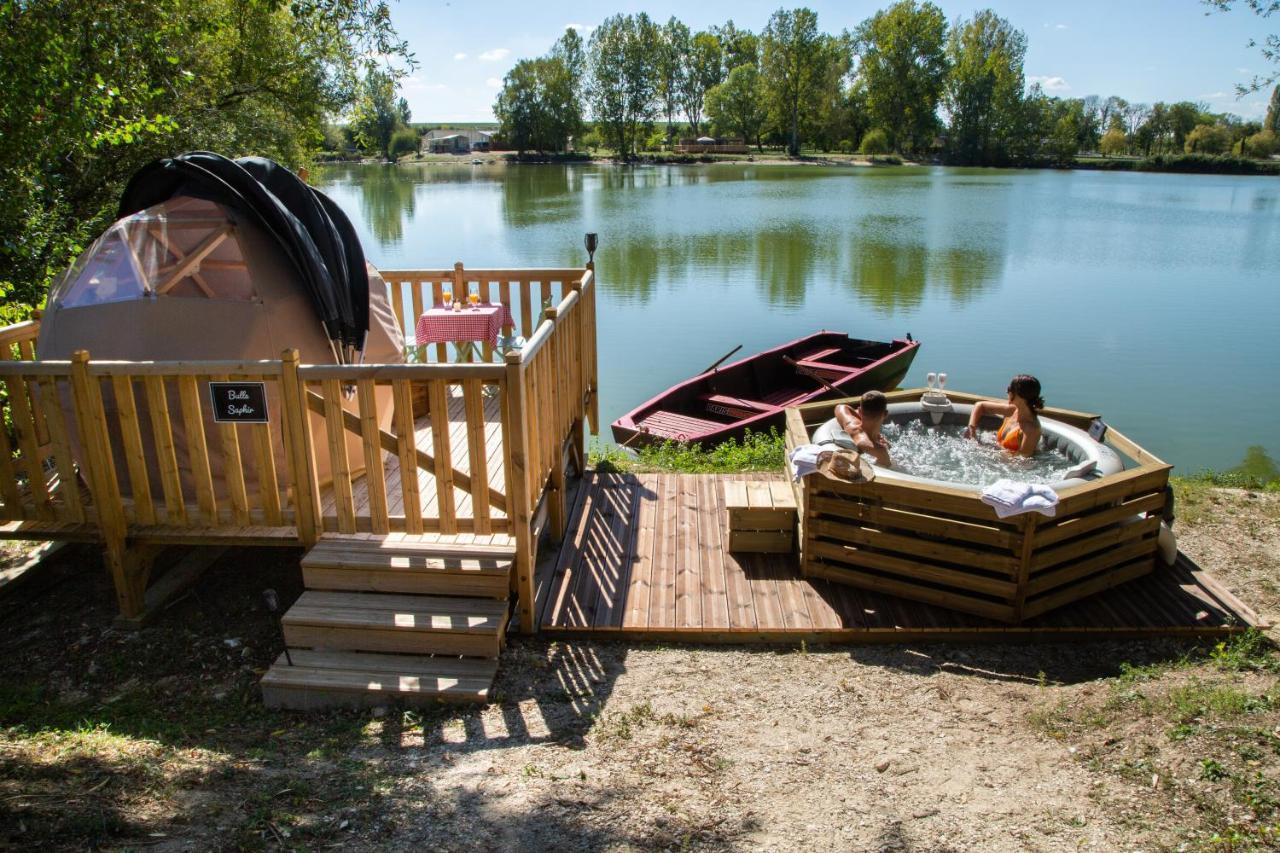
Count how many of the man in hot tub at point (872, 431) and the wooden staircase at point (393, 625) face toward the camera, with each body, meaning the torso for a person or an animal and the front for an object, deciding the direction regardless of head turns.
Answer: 1

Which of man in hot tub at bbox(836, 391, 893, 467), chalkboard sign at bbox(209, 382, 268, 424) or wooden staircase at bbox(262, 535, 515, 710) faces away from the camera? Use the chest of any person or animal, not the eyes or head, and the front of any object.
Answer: the man in hot tub

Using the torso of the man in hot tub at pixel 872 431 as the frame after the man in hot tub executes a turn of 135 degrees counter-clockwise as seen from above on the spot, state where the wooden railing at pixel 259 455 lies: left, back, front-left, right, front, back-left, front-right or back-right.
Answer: front

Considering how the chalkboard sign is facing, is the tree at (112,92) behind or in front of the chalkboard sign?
behind

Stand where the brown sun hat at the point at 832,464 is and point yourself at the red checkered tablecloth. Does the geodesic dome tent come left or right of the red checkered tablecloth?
left

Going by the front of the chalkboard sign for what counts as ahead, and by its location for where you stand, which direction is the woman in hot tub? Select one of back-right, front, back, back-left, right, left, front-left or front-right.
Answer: left

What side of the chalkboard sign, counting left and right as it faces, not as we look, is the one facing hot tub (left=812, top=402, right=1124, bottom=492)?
left

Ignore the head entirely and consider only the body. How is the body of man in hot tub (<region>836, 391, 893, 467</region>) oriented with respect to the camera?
away from the camera

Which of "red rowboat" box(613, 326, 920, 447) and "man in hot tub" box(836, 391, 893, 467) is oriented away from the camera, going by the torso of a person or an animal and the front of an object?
the man in hot tub

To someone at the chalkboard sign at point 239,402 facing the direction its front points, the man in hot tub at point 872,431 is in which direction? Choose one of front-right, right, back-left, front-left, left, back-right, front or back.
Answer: left

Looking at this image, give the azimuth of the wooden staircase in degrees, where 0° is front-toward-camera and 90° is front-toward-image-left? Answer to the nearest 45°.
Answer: approximately 0°

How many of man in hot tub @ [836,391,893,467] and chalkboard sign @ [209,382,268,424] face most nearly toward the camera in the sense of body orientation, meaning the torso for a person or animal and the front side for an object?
1

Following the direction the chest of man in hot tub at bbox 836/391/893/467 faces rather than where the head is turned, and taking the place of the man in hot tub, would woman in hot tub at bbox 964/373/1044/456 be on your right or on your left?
on your right
